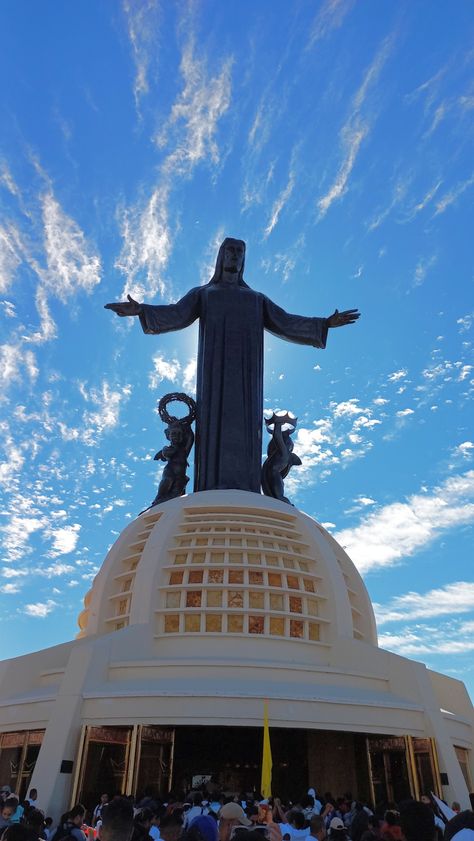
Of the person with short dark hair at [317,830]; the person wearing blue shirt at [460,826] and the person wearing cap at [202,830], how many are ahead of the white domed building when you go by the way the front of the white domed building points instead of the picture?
3

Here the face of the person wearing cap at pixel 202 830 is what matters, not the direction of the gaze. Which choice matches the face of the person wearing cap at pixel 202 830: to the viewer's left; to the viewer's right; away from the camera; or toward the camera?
away from the camera

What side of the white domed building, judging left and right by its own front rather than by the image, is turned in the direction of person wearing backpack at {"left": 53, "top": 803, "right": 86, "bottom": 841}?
front

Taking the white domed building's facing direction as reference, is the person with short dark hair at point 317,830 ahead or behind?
ahead

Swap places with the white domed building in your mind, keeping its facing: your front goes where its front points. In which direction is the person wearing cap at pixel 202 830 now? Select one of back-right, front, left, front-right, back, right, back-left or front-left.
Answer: front

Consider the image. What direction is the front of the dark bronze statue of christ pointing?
toward the camera

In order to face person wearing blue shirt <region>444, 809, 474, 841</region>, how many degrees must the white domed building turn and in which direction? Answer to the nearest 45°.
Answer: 0° — it already faces them
